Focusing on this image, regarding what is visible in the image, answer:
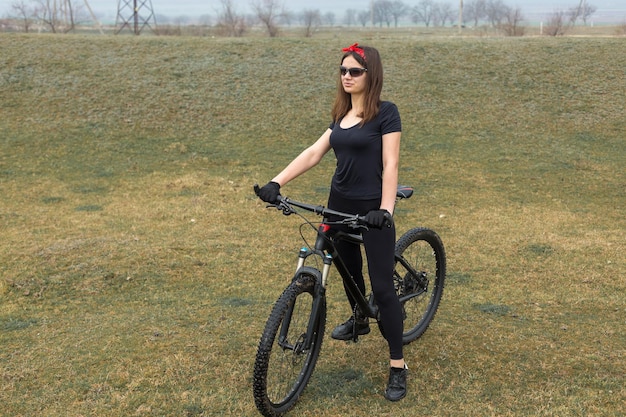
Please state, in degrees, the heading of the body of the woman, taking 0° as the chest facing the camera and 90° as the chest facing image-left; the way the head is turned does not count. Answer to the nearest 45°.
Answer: approximately 45°

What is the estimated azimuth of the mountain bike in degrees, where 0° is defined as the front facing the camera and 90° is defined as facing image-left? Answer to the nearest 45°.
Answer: approximately 45°

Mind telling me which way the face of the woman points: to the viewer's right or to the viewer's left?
to the viewer's left
